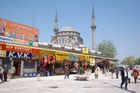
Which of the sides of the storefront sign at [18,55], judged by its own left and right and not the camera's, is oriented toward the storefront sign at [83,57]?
left

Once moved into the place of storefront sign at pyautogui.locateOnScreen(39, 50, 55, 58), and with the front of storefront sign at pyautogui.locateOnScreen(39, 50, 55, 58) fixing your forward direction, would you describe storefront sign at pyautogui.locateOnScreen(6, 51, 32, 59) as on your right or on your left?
on your right

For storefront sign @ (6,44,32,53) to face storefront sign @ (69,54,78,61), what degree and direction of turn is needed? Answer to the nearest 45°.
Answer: approximately 90° to its left

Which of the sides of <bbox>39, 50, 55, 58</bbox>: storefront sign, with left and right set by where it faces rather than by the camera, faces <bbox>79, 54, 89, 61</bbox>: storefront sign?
left

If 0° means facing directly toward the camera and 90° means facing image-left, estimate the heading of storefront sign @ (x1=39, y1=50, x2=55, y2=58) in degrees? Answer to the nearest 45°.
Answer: approximately 315°

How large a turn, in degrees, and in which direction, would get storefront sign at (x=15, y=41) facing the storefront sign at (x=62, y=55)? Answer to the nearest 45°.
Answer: approximately 90° to its left

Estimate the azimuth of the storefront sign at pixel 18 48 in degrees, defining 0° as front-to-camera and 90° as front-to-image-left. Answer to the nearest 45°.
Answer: approximately 315°

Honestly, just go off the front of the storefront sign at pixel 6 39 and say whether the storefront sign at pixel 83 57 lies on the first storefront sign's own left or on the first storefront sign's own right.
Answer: on the first storefront sign's own left

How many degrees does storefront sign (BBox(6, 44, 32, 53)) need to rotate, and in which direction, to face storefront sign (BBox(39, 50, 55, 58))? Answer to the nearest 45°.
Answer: approximately 90° to its left
